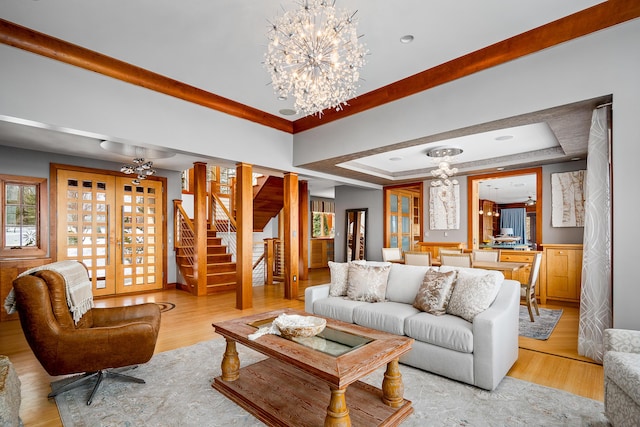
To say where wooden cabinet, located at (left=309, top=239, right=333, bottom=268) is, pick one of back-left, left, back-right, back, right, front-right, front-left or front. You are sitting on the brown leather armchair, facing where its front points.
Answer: front-left

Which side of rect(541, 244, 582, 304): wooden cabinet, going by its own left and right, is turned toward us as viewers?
front

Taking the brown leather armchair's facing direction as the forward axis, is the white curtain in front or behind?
in front

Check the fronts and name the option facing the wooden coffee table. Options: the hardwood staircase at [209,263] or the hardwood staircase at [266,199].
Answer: the hardwood staircase at [209,263]

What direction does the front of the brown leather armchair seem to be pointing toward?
to the viewer's right

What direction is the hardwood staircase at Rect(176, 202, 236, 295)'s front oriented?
toward the camera

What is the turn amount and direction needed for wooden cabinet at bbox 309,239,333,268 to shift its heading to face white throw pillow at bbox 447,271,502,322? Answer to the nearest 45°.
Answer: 0° — it already faces it

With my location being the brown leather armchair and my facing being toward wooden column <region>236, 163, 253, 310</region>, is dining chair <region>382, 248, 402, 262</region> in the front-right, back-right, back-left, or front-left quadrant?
front-right

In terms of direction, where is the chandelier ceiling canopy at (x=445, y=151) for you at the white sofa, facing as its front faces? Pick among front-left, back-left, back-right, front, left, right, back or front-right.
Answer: back-right

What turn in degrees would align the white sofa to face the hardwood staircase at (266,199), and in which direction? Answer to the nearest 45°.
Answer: approximately 90° to its right

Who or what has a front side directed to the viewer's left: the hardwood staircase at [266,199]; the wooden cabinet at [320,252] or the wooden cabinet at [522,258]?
the hardwood staircase

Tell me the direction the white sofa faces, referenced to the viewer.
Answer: facing the viewer and to the left of the viewer

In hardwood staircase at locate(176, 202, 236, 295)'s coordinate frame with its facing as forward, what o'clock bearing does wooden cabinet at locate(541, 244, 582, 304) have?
The wooden cabinet is roughly at 10 o'clock from the hardwood staircase.

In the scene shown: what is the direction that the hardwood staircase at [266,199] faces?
to the viewer's left

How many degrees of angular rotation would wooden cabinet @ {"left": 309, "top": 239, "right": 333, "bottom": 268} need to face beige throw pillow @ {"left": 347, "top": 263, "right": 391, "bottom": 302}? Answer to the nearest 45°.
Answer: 0° — it already faces it

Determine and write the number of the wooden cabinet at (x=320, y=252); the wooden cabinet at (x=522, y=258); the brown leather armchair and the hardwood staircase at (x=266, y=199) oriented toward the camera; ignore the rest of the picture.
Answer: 2
